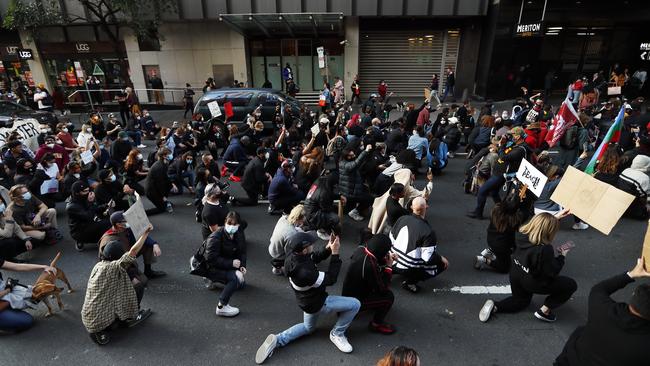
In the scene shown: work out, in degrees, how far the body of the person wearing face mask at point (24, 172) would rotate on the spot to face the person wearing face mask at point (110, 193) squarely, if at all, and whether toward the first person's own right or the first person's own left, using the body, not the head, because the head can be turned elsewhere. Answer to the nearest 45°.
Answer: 0° — they already face them

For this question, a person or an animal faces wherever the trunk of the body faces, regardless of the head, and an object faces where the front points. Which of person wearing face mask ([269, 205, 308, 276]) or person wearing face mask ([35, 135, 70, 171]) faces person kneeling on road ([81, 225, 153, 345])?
person wearing face mask ([35, 135, 70, 171])

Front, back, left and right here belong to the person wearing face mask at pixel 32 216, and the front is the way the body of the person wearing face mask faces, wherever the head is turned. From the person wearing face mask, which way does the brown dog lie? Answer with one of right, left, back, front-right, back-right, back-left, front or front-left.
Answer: front-right

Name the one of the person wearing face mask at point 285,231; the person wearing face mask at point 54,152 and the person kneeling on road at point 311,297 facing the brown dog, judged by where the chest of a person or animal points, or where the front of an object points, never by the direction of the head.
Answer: the person wearing face mask at point 54,152

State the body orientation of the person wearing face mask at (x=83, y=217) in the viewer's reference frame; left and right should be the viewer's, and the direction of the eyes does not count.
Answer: facing the viewer and to the right of the viewer
